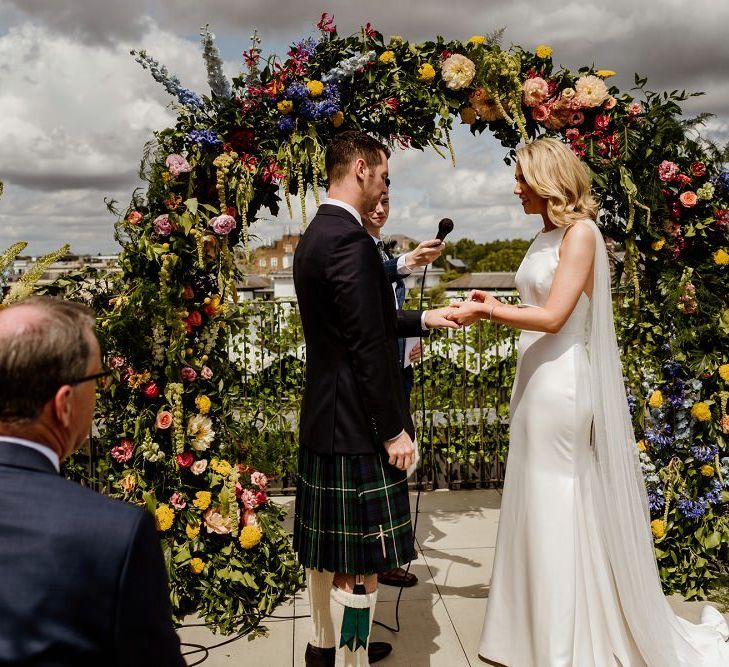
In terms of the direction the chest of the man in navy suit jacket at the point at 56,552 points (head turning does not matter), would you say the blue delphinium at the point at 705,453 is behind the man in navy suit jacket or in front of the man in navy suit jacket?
in front

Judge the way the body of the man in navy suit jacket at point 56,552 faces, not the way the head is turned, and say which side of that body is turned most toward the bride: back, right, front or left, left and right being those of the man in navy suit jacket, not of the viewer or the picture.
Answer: front

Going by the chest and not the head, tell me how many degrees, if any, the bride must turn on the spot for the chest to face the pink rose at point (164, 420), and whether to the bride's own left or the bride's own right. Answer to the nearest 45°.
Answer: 0° — they already face it

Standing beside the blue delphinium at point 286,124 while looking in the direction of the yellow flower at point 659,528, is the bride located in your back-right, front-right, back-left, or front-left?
front-right

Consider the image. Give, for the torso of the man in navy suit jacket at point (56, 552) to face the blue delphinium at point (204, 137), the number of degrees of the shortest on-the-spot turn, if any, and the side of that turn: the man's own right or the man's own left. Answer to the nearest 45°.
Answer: approximately 45° to the man's own left

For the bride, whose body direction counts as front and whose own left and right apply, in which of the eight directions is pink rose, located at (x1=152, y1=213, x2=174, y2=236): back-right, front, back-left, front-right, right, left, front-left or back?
front

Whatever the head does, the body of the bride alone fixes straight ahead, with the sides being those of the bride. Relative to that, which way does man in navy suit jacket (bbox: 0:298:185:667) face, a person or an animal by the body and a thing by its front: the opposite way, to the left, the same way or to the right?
to the right

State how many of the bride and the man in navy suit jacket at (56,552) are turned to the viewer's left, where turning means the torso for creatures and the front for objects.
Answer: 1

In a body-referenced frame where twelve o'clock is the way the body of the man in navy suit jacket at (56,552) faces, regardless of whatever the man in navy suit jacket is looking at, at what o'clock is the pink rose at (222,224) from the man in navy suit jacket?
The pink rose is roughly at 11 o'clock from the man in navy suit jacket.

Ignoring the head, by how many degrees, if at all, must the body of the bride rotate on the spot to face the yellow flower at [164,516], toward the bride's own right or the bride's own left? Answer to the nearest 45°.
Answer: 0° — they already face it

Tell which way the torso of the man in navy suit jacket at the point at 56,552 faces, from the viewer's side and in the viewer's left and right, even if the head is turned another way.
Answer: facing away from the viewer and to the right of the viewer

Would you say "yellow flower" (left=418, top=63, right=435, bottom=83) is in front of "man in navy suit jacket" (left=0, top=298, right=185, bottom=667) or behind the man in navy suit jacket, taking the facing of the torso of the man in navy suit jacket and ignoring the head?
in front

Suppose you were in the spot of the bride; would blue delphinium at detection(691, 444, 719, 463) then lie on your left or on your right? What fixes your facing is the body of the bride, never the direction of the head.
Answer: on your right

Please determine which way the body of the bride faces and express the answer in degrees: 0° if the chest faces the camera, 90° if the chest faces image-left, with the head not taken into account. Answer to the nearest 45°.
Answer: approximately 90°

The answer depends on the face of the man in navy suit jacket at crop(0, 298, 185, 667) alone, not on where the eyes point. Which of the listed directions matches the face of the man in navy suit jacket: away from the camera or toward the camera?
away from the camera

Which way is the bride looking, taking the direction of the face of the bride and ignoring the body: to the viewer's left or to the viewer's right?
to the viewer's left

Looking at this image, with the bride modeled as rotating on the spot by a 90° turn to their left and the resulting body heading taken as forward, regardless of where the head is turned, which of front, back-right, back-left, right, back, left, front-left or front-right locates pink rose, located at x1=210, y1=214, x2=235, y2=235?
right
